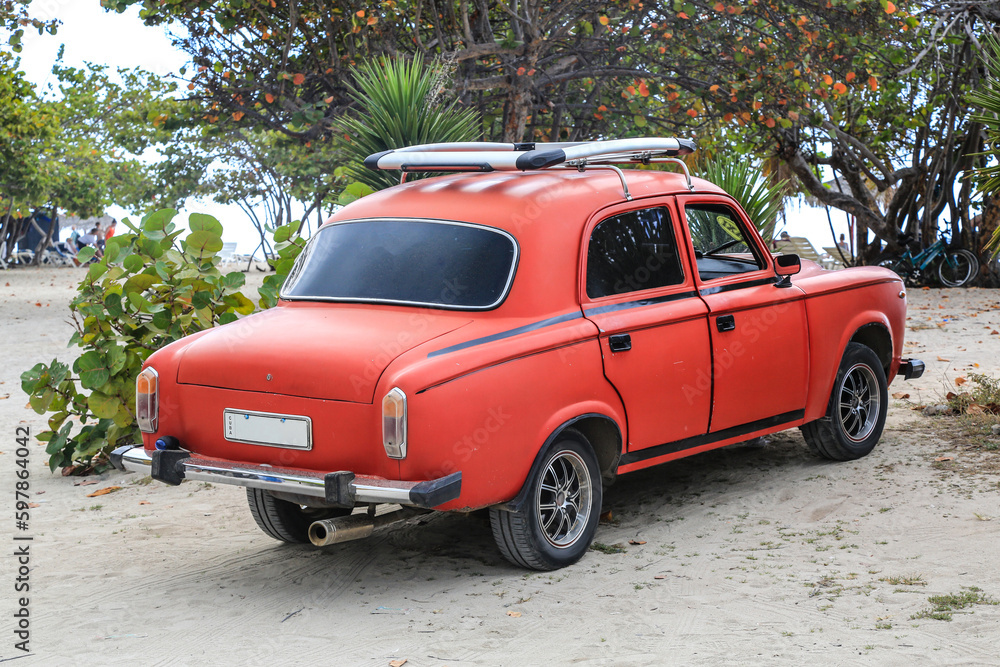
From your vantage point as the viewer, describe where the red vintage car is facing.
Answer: facing away from the viewer and to the right of the viewer

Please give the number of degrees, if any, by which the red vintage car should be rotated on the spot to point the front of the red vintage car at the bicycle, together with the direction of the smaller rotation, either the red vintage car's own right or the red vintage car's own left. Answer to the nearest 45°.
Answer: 0° — it already faces it

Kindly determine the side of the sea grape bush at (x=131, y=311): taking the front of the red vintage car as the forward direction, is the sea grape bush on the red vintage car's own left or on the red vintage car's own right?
on the red vintage car's own left

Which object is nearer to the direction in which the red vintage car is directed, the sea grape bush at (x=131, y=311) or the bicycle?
the bicycle
